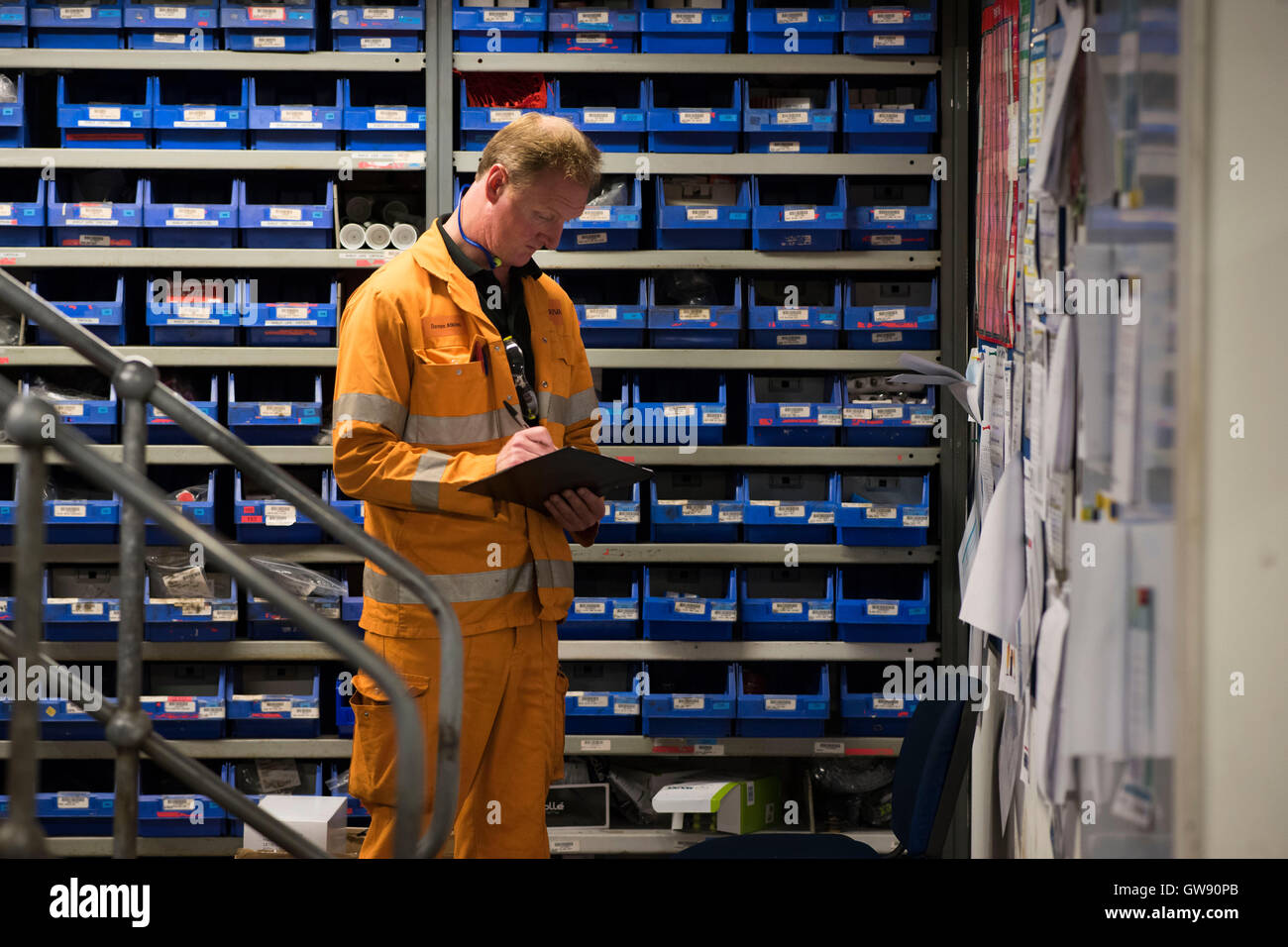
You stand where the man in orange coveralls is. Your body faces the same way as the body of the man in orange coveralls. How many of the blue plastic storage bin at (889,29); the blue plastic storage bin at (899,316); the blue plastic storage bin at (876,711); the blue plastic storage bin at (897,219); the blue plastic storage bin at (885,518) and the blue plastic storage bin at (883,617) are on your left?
6

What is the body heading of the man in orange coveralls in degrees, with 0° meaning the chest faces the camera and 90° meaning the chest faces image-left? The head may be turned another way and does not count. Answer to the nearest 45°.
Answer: approximately 315°

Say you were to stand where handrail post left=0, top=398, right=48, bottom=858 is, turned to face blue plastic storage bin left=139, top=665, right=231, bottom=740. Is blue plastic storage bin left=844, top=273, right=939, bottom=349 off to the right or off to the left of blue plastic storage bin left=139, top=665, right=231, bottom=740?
right

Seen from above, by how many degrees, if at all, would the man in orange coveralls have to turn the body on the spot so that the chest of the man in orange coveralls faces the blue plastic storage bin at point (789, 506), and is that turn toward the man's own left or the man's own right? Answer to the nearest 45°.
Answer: approximately 90° to the man's own left

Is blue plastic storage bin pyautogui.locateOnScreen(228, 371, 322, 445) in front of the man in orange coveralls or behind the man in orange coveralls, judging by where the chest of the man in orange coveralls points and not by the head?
behind

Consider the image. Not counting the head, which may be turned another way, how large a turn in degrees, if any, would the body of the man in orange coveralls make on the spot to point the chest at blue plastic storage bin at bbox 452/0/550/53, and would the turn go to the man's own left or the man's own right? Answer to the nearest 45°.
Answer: approximately 135° to the man's own left

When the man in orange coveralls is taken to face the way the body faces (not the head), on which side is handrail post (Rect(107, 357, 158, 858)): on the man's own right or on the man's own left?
on the man's own right

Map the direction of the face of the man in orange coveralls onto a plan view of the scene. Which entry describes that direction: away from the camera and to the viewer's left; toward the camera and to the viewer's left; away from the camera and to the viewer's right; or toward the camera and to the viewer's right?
toward the camera and to the viewer's right

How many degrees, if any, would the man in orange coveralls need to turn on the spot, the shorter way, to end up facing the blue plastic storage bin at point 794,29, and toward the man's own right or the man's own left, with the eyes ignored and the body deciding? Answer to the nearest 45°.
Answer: approximately 90° to the man's own left

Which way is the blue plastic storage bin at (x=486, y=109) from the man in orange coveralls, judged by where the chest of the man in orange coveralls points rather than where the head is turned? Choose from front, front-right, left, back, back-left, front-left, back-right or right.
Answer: back-left

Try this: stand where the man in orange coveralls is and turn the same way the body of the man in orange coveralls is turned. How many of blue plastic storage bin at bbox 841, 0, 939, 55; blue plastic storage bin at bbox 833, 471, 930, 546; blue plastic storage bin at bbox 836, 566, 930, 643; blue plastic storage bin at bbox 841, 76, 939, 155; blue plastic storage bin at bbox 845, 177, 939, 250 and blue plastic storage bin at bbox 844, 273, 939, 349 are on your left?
6
